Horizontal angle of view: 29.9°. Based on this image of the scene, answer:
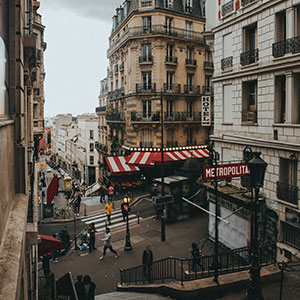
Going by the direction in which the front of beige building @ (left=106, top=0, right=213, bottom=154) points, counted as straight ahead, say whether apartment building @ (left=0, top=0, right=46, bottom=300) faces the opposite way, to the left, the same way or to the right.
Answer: to the left

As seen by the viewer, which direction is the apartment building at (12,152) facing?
to the viewer's right

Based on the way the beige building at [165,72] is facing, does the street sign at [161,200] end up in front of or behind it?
in front

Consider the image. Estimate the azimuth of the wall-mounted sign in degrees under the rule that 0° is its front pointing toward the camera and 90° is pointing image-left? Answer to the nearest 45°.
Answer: approximately 0°

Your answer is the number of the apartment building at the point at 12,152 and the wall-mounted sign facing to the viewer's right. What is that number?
1

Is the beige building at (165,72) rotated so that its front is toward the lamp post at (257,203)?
yes
